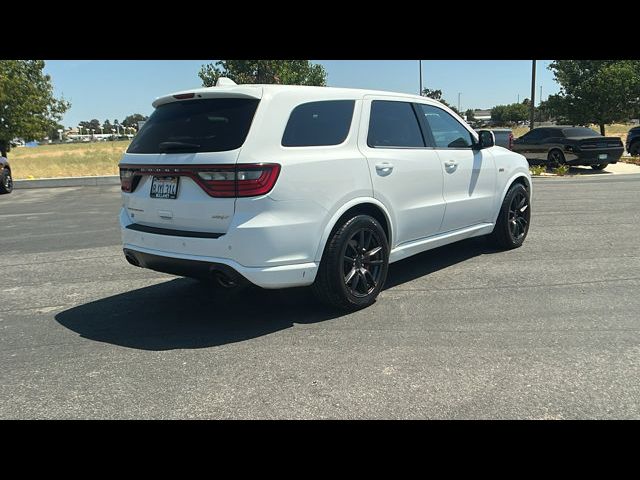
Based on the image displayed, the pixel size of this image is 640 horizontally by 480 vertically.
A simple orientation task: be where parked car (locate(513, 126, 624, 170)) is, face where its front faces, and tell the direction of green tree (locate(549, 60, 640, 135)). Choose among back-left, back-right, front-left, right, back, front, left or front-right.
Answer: front-right

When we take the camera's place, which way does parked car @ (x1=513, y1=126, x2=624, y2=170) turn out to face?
facing away from the viewer and to the left of the viewer

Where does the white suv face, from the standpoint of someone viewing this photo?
facing away from the viewer and to the right of the viewer

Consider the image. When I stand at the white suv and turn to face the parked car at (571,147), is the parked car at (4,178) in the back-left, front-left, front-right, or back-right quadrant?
front-left

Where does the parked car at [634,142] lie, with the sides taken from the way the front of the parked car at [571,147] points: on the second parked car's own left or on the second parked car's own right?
on the second parked car's own right

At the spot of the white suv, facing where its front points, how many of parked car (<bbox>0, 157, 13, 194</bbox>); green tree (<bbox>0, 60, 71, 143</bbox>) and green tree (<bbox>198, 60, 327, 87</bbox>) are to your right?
0

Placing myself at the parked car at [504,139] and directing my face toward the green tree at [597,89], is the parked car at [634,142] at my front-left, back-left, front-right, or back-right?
front-right

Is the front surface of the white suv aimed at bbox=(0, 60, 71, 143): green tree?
no

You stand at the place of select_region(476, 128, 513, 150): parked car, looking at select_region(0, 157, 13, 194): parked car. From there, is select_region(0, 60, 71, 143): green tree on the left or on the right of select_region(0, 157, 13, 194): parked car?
right

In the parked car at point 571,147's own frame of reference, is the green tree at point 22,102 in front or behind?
in front

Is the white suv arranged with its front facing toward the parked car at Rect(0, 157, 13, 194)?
no

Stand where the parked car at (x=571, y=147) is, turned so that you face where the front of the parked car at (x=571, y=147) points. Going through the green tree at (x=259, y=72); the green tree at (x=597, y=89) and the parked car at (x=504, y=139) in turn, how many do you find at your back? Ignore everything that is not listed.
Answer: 0

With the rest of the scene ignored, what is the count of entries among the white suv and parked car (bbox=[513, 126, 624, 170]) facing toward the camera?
0

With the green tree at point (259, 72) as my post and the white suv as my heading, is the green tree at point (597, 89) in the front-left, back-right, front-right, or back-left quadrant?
front-left

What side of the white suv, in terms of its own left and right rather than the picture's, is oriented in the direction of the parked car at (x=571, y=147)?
front
